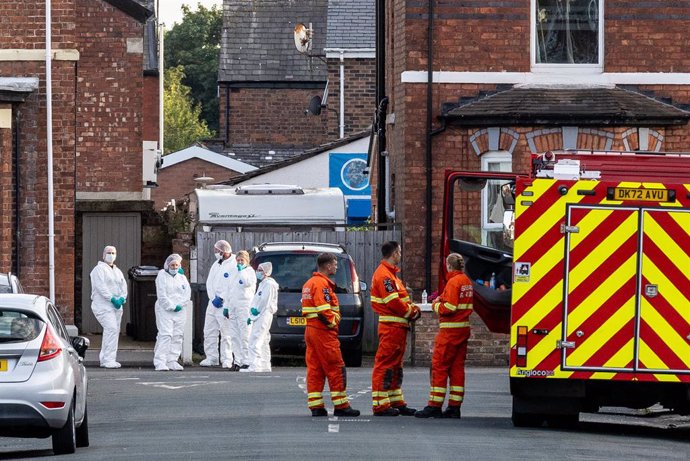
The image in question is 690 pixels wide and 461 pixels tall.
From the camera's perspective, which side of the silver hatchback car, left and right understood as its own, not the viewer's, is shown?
back

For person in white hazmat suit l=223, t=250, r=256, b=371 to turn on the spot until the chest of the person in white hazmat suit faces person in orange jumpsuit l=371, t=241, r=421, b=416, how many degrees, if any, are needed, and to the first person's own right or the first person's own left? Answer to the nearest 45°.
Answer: approximately 45° to the first person's own left

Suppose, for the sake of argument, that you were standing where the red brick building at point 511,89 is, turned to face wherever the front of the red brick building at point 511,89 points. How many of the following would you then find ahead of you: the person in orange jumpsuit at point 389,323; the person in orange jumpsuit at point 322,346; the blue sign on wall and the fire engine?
3

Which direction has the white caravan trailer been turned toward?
to the viewer's left

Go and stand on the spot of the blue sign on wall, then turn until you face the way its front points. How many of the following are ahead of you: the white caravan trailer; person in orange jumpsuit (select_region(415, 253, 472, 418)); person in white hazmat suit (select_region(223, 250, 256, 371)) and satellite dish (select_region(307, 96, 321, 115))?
3

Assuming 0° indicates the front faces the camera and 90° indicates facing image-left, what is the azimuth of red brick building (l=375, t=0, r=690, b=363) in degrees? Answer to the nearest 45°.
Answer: approximately 0°

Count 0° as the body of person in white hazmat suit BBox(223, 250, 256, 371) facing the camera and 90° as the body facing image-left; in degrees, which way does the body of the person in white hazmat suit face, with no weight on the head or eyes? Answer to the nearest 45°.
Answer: approximately 45°

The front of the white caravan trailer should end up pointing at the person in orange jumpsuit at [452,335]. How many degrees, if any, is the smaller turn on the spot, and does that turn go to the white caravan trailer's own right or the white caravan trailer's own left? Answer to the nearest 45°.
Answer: approximately 90° to the white caravan trailer's own left

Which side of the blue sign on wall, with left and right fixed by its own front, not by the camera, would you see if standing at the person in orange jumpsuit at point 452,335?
front

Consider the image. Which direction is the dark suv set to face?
away from the camera

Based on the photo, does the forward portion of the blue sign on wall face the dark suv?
yes

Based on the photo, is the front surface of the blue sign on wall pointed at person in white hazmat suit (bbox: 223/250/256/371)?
yes
